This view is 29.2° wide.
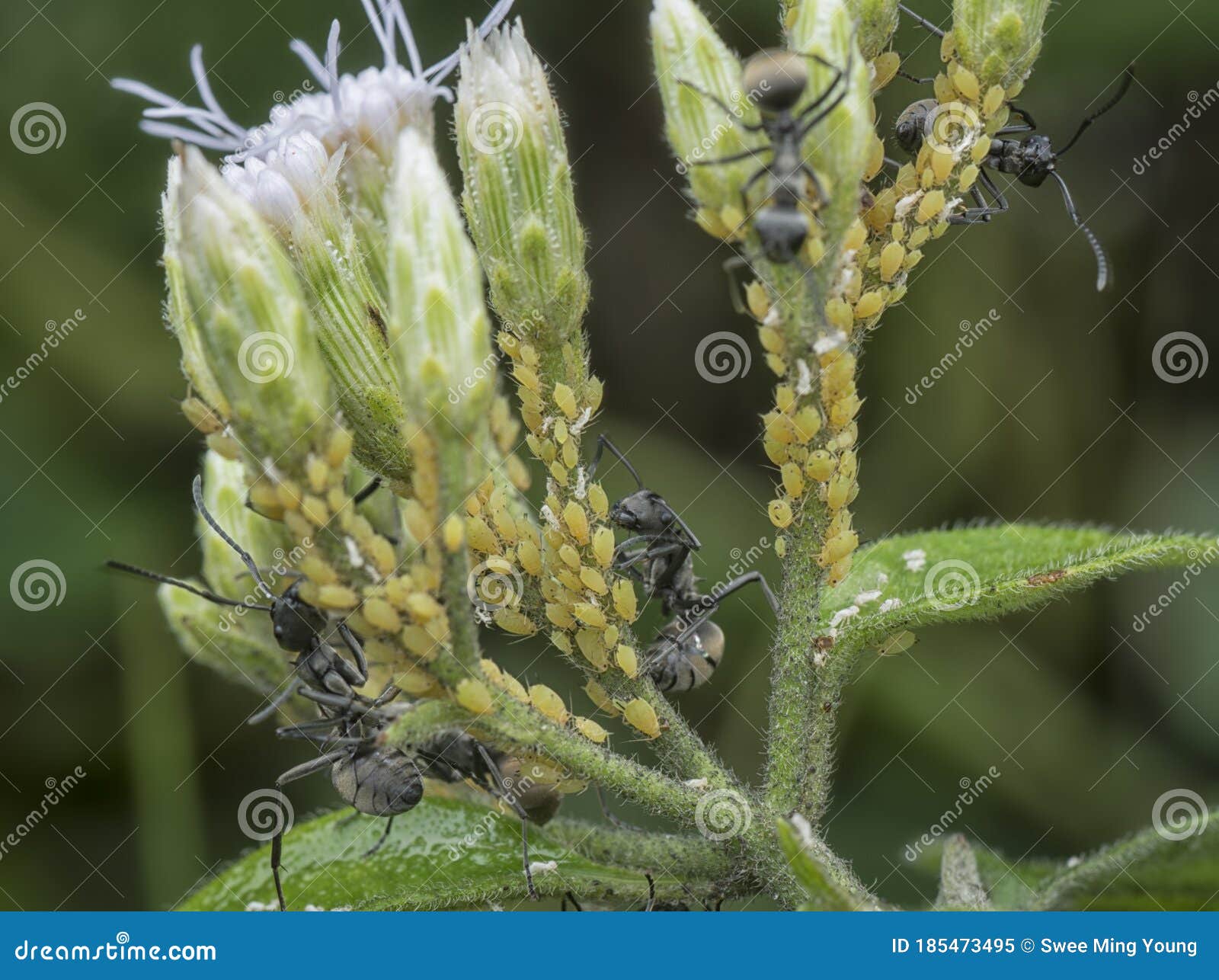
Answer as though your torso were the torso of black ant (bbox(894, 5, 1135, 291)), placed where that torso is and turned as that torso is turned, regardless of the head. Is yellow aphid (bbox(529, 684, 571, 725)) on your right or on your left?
on your right

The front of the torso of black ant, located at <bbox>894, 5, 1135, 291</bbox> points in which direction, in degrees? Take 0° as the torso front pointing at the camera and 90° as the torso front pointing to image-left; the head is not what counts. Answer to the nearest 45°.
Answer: approximately 270°

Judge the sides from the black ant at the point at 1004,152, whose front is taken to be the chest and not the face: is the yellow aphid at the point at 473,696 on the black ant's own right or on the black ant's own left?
on the black ant's own right

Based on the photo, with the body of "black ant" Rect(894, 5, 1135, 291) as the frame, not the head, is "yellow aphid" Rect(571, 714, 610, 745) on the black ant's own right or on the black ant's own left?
on the black ant's own right
